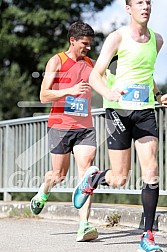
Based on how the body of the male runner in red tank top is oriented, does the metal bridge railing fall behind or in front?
behind

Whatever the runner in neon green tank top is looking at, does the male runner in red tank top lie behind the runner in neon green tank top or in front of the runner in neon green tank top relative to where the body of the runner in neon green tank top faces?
behind

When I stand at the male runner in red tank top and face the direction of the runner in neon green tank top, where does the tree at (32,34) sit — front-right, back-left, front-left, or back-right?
back-left

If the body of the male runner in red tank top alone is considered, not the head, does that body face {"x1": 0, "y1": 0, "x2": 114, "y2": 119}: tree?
no

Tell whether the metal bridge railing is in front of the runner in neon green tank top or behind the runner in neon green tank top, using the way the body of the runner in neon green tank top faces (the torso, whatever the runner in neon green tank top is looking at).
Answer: behind

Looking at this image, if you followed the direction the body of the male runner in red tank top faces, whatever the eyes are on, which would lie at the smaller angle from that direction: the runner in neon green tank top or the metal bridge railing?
the runner in neon green tank top

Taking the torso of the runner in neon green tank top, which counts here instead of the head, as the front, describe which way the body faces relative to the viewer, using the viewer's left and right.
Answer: facing the viewer and to the right of the viewer

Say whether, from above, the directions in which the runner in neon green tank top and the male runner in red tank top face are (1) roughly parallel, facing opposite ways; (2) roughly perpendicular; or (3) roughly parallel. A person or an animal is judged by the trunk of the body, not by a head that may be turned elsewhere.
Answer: roughly parallel

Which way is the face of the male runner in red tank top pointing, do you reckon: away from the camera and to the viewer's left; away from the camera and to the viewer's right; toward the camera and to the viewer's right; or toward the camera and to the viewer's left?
toward the camera and to the viewer's right

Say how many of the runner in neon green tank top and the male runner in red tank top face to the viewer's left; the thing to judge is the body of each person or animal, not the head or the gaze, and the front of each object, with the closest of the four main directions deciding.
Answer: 0

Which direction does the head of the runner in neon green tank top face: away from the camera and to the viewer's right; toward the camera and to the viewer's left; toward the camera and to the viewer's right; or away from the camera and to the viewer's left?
toward the camera and to the viewer's right

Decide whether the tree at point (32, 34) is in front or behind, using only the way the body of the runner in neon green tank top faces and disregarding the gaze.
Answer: behind

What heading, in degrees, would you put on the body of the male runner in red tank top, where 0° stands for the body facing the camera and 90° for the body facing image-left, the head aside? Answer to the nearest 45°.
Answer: approximately 315°

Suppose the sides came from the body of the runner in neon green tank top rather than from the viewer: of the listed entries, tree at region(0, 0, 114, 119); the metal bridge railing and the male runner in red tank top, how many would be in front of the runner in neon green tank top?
0
